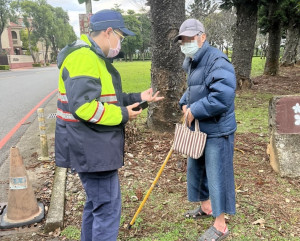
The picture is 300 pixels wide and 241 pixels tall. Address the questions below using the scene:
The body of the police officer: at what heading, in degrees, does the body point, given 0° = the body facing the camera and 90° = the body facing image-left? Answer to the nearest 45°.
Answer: approximately 270°

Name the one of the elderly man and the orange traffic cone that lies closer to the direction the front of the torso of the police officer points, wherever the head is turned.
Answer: the elderly man

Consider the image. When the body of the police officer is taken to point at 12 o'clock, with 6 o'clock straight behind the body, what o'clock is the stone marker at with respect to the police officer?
The stone marker is roughly at 11 o'clock from the police officer.

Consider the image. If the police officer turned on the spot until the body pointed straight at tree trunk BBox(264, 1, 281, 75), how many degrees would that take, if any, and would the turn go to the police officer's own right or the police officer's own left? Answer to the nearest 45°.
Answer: approximately 45° to the police officer's own left

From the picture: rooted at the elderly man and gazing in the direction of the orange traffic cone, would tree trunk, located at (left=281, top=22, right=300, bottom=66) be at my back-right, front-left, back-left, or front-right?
back-right

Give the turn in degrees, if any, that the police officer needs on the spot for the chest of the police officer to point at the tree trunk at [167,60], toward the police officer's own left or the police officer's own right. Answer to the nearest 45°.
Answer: approximately 90° to the police officer's own left

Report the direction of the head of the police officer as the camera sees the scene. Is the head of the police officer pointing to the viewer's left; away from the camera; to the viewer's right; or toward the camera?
to the viewer's right

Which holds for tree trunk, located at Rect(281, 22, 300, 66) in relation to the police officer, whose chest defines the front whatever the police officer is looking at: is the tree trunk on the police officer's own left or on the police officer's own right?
on the police officer's own left
